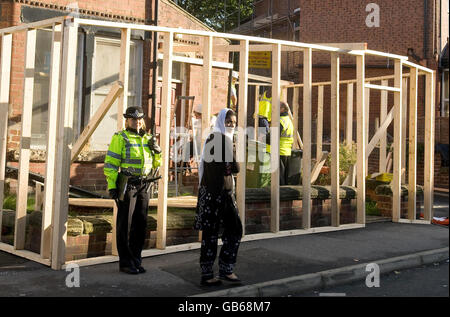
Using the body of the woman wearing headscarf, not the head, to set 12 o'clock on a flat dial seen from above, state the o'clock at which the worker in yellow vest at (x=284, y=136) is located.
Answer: The worker in yellow vest is roughly at 8 o'clock from the woman wearing headscarf.

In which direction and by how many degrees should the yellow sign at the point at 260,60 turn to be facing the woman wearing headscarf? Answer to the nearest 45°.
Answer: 0° — it already faces them

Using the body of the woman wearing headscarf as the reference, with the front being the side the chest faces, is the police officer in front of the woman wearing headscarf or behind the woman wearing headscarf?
behind

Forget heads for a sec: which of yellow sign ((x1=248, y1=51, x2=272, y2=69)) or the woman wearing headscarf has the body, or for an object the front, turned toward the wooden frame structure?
the yellow sign

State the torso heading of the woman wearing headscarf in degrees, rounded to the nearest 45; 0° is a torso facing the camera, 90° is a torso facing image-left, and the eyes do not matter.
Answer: approximately 315°

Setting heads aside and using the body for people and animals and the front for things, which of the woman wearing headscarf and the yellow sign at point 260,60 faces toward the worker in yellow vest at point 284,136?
the yellow sign

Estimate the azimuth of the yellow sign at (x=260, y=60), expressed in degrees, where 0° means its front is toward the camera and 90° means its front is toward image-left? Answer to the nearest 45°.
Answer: approximately 0°

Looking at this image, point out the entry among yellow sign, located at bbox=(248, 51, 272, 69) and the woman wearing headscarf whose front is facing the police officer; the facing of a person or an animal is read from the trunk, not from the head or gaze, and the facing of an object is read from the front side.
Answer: the yellow sign

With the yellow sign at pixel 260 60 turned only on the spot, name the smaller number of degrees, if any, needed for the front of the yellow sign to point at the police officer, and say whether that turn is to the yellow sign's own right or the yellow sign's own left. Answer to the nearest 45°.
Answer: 0° — it already faces them

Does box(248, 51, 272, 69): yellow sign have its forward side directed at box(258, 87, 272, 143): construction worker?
yes
